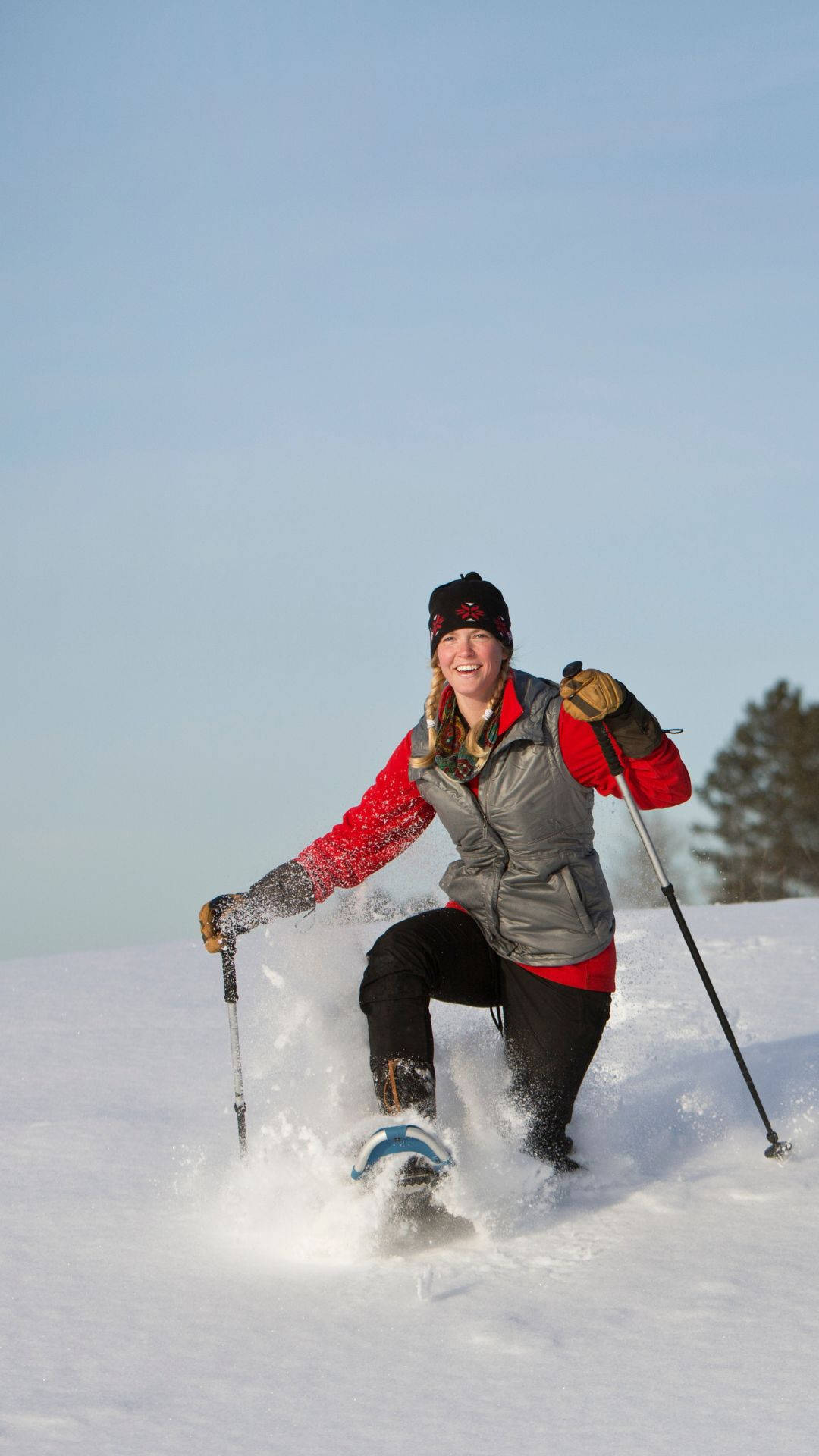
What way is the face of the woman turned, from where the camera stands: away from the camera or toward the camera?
toward the camera
